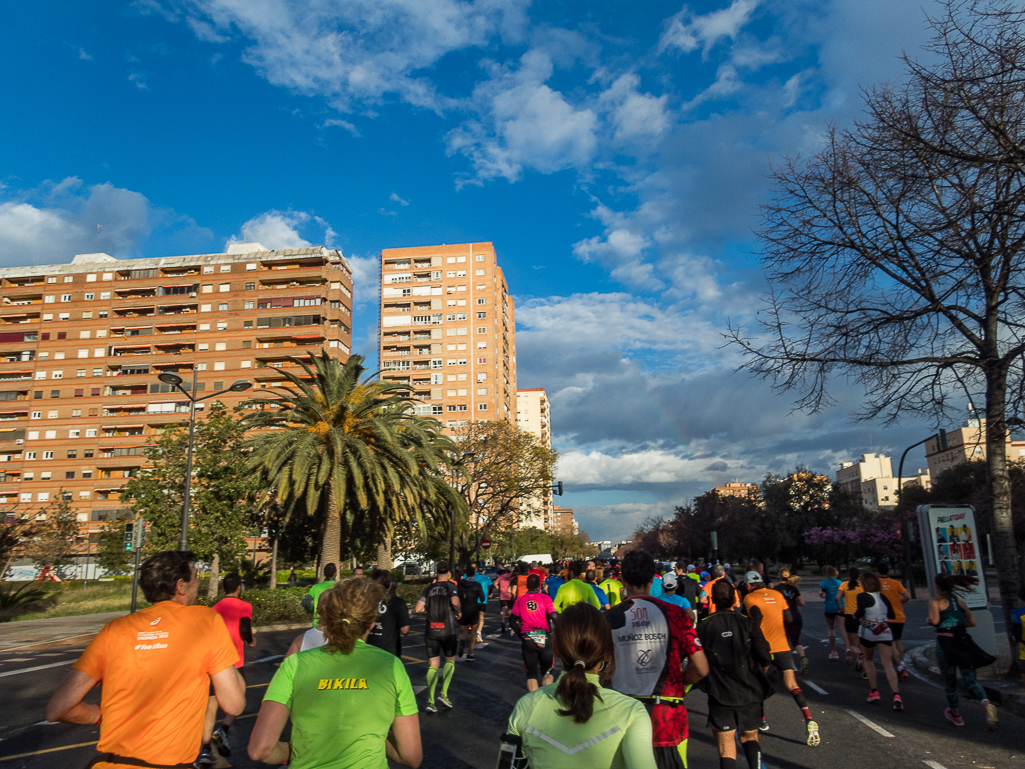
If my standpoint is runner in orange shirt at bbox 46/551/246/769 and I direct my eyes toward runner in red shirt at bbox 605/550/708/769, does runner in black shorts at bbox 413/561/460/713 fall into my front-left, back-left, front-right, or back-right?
front-left

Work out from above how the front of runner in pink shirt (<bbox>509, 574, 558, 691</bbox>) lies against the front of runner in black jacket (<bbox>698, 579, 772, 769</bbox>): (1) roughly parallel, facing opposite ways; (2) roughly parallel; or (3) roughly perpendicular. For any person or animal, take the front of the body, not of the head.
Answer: roughly parallel

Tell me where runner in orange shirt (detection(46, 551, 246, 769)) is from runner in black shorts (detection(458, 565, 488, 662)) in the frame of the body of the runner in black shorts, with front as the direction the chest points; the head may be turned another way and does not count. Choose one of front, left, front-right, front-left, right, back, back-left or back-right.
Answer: back

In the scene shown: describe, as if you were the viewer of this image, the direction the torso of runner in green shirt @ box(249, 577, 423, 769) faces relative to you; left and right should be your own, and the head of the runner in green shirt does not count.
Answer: facing away from the viewer

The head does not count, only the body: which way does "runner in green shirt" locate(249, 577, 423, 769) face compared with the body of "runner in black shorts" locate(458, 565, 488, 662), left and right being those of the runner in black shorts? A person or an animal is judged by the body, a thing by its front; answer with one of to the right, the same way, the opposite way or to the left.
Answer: the same way

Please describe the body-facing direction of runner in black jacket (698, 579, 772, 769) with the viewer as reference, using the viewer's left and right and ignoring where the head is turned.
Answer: facing away from the viewer

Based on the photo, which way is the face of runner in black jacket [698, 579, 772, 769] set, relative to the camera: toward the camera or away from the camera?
away from the camera

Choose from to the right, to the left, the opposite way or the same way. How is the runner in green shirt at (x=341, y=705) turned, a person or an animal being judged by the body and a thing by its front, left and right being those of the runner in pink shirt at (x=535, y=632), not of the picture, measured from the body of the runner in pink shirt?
the same way

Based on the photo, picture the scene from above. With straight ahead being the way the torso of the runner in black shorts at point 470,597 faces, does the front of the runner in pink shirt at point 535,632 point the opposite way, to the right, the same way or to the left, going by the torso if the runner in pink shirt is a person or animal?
the same way

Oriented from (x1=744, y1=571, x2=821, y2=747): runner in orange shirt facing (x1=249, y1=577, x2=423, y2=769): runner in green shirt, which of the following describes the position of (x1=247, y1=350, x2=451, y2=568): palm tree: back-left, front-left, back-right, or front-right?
back-right

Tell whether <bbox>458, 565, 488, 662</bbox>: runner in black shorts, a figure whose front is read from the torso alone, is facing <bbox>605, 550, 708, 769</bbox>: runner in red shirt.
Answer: no

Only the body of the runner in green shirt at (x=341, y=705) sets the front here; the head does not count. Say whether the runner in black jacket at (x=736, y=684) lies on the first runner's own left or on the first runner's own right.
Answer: on the first runner's own right

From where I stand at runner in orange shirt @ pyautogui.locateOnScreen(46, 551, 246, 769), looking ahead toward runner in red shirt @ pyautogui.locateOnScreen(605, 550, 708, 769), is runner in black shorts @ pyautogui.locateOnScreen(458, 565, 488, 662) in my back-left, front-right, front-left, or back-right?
front-left

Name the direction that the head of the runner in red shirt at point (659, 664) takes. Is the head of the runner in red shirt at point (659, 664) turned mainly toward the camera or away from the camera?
away from the camera

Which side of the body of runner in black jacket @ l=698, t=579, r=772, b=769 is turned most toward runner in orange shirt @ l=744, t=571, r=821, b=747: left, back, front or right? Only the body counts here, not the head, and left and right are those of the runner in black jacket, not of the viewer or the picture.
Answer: front

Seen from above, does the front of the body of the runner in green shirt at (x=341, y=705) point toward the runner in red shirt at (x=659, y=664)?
no

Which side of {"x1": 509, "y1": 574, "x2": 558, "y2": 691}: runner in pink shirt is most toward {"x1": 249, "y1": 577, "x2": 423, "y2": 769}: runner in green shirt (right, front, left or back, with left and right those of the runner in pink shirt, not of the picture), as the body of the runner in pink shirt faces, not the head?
back

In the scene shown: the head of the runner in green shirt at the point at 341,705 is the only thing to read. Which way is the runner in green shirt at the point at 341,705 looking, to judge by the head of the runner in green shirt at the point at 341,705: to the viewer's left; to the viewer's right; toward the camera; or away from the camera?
away from the camera

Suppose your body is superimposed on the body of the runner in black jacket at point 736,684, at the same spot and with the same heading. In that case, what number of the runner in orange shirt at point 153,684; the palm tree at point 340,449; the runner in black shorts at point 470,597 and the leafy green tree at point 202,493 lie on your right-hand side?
0

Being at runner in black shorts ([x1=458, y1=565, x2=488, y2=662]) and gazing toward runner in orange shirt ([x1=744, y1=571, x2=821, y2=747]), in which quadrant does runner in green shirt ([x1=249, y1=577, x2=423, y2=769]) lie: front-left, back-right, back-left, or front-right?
front-right

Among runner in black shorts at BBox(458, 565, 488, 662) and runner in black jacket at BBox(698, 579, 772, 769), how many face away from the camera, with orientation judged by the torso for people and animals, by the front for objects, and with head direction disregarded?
2
